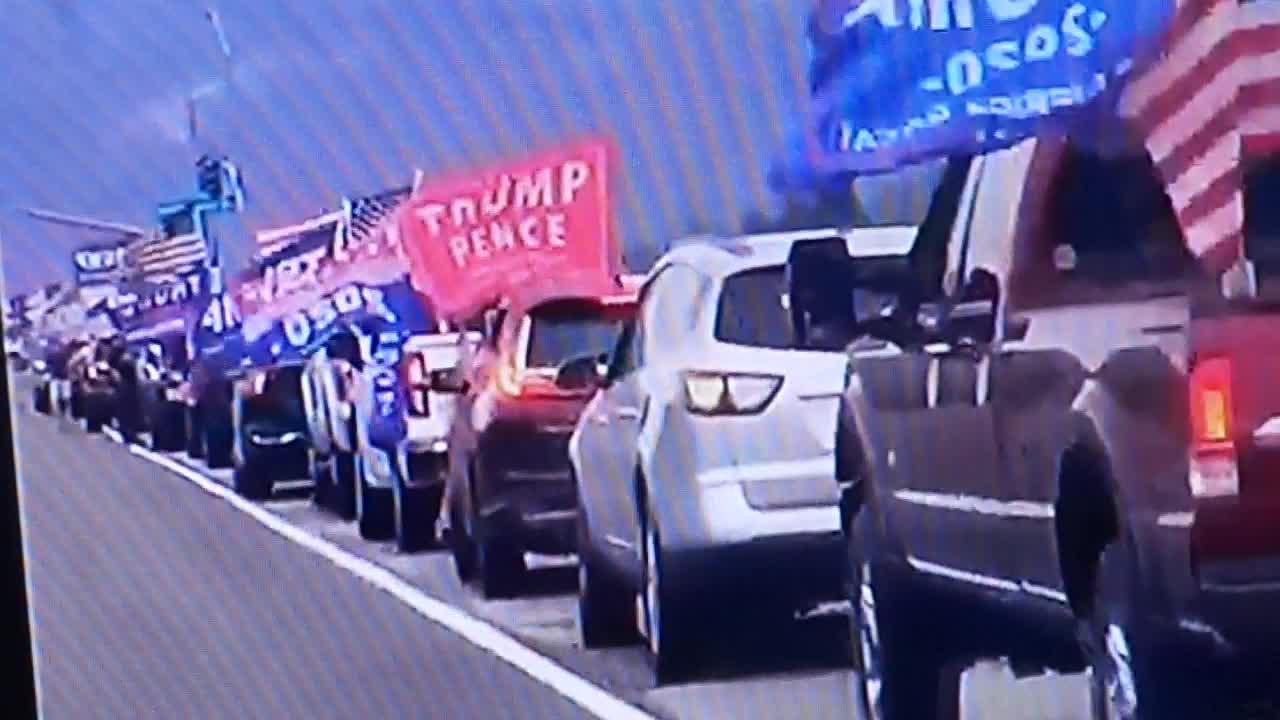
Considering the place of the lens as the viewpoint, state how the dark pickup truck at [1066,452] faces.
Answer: facing away from the viewer and to the left of the viewer

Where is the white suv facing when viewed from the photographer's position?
facing away from the viewer and to the left of the viewer

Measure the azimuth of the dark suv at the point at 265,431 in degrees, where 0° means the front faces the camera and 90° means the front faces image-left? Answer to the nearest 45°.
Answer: approximately 180°

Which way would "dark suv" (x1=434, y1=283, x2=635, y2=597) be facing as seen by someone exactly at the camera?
facing away from the viewer and to the left of the viewer

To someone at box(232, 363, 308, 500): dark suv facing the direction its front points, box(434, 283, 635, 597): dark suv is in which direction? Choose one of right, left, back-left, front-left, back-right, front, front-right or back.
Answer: back-right

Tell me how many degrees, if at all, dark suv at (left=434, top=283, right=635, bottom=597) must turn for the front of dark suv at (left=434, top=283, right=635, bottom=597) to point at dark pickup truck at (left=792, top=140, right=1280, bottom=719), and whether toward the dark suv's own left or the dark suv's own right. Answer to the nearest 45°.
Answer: approximately 180°

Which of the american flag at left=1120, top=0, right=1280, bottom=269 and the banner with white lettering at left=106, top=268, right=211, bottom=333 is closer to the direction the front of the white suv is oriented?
the banner with white lettering

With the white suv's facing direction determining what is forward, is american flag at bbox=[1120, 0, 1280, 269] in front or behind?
behind
